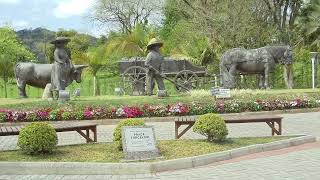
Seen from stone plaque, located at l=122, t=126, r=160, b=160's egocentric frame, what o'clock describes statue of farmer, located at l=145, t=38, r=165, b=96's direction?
The statue of farmer is roughly at 6 o'clock from the stone plaque.

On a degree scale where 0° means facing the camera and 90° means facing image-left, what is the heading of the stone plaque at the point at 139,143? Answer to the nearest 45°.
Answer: approximately 0°

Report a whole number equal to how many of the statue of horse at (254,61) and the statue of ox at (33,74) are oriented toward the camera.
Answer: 0

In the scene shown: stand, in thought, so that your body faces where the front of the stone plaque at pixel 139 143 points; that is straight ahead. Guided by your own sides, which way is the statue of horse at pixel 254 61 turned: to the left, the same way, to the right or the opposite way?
to the left

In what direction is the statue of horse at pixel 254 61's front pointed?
to the viewer's right
